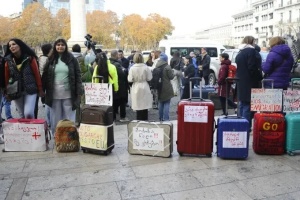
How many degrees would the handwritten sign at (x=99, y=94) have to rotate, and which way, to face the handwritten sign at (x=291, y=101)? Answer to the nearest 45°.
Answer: approximately 90° to its left

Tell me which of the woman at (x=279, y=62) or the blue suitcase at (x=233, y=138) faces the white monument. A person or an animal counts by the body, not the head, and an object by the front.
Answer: the woman

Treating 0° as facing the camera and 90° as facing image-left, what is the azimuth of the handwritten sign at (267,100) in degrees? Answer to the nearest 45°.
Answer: approximately 0°

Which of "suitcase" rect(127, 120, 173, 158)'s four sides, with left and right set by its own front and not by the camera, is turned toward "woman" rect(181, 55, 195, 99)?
back

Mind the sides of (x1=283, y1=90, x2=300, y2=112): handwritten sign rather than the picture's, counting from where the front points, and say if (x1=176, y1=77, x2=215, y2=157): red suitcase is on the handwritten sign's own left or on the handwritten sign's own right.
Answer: on the handwritten sign's own right

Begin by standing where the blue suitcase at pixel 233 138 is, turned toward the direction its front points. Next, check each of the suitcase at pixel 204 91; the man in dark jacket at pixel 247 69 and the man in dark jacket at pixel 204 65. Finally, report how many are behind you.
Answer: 3

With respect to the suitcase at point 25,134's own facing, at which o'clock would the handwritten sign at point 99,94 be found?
The handwritten sign is roughly at 10 o'clock from the suitcase.

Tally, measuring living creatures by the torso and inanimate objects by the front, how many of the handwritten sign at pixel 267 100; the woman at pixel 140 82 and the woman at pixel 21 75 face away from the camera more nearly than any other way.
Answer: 1
